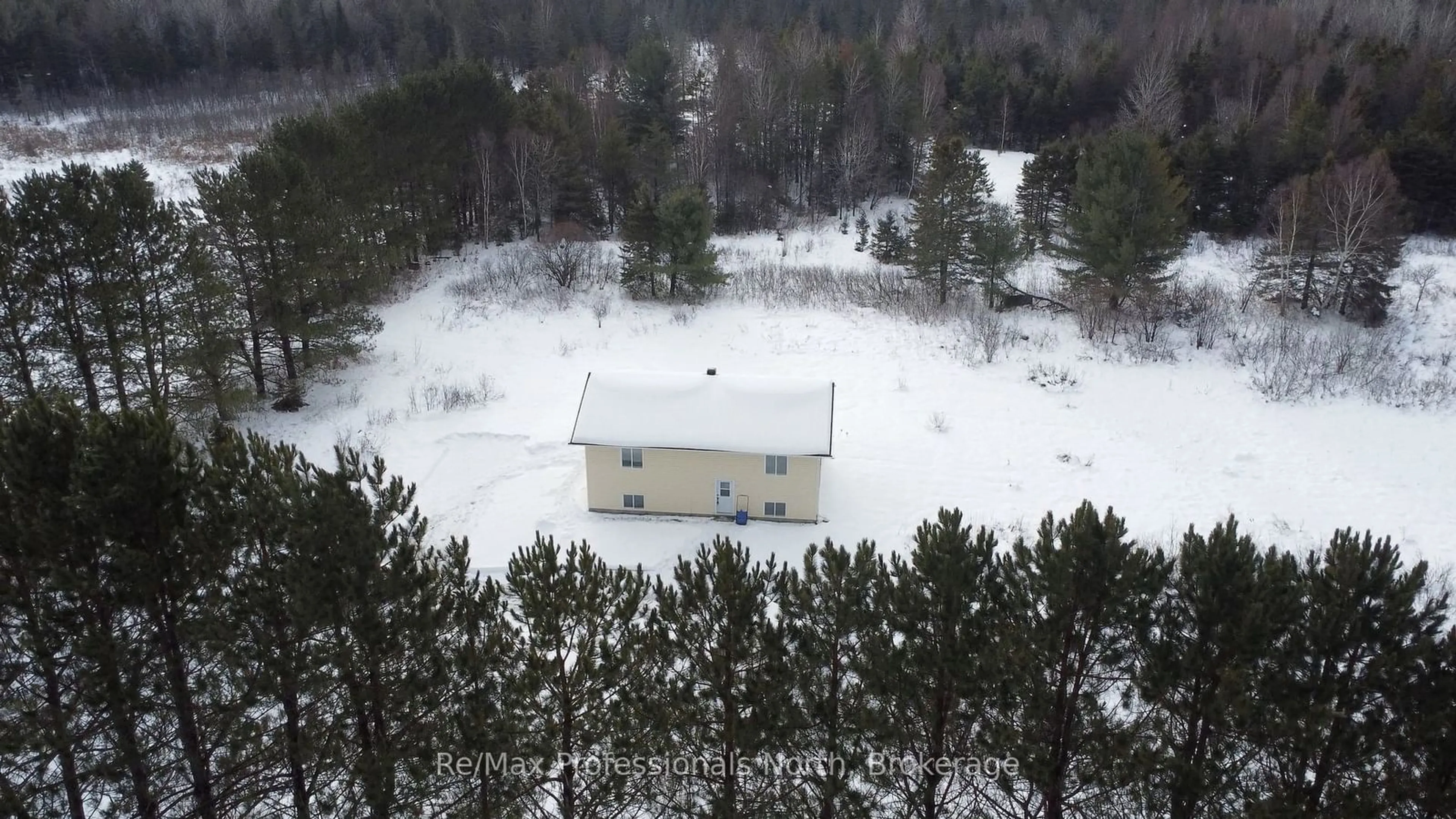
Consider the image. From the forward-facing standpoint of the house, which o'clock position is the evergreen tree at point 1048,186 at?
The evergreen tree is roughly at 7 o'clock from the house.

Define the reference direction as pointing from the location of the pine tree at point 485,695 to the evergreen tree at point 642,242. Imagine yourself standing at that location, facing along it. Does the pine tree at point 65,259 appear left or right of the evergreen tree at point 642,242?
left

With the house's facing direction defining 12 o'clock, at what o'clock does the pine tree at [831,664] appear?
The pine tree is roughly at 12 o'clock from the house.

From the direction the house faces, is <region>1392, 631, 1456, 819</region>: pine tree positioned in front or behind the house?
in front

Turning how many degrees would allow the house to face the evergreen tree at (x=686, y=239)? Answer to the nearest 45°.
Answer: approximately 180°

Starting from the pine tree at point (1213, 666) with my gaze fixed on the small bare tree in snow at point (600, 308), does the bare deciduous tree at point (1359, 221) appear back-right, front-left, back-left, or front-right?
front-right

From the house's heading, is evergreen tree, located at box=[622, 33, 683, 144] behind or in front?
behind

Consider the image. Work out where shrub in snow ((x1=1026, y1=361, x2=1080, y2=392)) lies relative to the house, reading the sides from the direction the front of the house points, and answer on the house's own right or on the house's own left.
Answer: on the house's own left

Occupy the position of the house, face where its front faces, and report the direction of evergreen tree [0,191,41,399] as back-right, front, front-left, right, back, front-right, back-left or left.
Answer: right

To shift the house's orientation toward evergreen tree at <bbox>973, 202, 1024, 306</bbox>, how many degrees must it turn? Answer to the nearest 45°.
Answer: approximately 135° to its left

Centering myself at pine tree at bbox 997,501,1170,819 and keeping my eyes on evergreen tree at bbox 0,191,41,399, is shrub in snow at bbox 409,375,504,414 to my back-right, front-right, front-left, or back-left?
front-right

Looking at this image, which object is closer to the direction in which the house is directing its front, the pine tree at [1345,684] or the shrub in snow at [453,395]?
the pine tree

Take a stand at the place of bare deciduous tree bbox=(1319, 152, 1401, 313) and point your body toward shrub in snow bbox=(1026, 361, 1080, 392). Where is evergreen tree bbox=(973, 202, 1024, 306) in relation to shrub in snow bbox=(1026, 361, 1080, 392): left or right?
right

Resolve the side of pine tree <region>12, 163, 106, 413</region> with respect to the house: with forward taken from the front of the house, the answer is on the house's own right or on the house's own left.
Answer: on the house's own right

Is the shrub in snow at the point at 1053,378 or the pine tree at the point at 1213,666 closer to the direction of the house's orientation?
the pine tree

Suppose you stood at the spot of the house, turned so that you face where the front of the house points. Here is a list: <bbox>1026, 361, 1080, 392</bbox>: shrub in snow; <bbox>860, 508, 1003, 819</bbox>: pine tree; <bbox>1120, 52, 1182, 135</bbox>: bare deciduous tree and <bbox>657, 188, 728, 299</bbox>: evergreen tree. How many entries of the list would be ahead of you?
1

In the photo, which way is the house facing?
toward the camera

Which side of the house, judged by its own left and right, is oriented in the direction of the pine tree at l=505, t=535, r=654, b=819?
front
